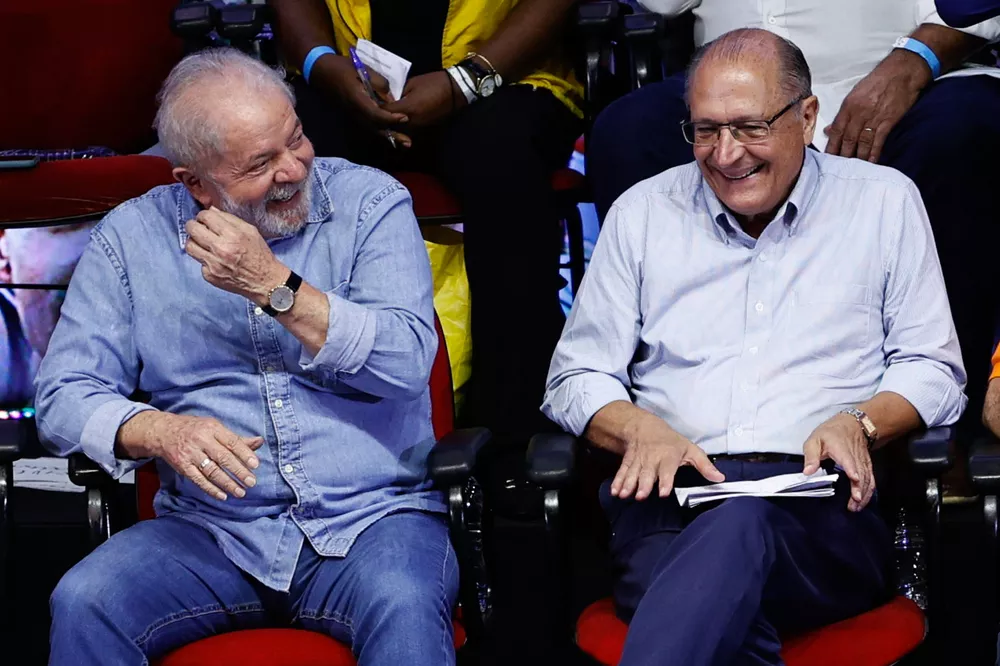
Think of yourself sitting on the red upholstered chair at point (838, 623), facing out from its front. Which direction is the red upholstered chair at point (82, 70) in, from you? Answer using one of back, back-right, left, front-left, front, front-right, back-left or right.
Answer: back-right

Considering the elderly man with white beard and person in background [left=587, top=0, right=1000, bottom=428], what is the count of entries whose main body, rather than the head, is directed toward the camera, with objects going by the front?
2

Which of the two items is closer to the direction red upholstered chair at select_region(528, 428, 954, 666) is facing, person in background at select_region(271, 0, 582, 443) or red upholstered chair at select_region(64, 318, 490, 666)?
the red upholstered chair

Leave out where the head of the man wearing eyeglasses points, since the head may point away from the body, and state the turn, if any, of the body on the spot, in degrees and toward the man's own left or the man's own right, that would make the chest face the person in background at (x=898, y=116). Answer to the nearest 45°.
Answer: approximately 135° to the man's own left

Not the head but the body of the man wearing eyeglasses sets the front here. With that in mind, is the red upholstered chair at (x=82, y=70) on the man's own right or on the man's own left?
on the man's own right

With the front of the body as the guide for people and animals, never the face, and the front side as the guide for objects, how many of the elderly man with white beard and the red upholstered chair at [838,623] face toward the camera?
2

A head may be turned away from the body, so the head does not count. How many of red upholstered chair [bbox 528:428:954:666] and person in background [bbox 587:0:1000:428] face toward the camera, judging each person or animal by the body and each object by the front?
2

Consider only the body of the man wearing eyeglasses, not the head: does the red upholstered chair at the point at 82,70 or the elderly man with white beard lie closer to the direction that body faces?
the elderly man with white beard

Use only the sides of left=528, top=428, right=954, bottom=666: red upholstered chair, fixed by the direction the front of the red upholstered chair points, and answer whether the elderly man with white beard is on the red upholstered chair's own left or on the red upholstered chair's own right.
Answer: on the red upholstered chair's own right

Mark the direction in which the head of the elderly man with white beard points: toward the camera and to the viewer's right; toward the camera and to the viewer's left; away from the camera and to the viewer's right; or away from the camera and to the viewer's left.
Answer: toward the camera and to the viewer's right
